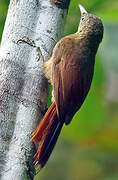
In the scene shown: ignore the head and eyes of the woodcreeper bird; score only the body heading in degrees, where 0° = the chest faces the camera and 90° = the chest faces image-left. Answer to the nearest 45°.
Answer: approximately 135°
